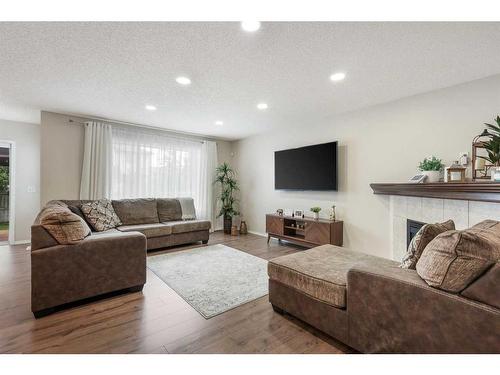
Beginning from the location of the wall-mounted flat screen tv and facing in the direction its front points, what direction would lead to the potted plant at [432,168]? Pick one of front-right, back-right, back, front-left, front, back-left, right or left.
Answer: left

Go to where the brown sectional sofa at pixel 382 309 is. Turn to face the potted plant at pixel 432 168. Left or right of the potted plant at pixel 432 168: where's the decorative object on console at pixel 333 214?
left

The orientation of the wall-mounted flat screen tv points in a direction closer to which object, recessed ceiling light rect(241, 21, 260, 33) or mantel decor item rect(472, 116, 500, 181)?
the recessed ceiling light

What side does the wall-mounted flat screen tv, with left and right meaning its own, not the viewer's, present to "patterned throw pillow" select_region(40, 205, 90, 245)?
front

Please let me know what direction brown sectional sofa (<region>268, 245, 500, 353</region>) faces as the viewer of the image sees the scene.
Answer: facing away from the viewer and to the left of the viewer

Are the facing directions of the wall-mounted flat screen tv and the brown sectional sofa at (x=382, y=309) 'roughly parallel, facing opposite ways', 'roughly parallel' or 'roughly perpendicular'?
roughly perpendicular

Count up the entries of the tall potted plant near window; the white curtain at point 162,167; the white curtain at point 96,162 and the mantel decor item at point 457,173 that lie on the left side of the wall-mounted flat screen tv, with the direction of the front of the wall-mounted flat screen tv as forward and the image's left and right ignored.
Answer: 1

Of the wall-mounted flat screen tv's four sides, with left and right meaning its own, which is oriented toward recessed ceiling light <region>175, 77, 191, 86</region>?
front

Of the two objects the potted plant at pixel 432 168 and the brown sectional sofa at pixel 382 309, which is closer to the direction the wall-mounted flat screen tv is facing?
the brown sectional sofa

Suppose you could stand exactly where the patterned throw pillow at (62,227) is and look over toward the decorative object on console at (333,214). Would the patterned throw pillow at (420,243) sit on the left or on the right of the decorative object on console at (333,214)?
right

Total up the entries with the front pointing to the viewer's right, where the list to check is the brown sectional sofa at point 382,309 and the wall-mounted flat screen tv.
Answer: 0

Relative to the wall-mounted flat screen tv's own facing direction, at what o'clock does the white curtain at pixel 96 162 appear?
The white curtain is roughly at 1 o'clock from the wall-mounted flat screen tv.
